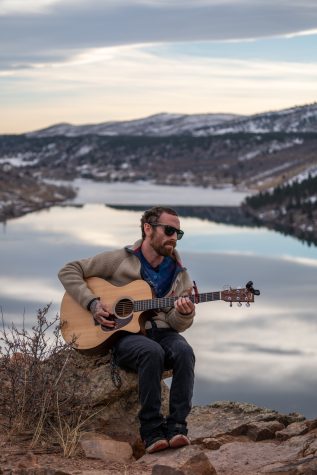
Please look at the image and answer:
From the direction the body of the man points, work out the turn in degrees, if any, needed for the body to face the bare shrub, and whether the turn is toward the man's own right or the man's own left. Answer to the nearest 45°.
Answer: approximately 135° to the man's own right

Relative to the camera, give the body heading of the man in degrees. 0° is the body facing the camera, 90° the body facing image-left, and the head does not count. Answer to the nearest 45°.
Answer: approximately 315°
